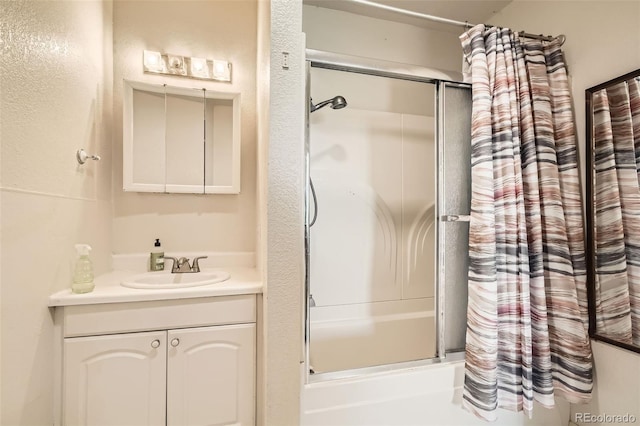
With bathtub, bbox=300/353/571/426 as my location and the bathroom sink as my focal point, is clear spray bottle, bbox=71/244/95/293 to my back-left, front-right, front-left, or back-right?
front-left

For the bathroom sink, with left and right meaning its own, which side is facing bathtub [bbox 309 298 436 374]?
left

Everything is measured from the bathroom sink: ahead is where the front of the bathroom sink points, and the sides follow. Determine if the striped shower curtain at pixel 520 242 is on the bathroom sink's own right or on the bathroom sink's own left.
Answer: on the bathroom sink's own left

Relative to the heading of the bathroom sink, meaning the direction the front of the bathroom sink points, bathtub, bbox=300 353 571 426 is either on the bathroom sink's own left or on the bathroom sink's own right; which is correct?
on the bathroom sink's own left

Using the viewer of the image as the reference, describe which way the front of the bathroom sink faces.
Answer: facing the viewer
